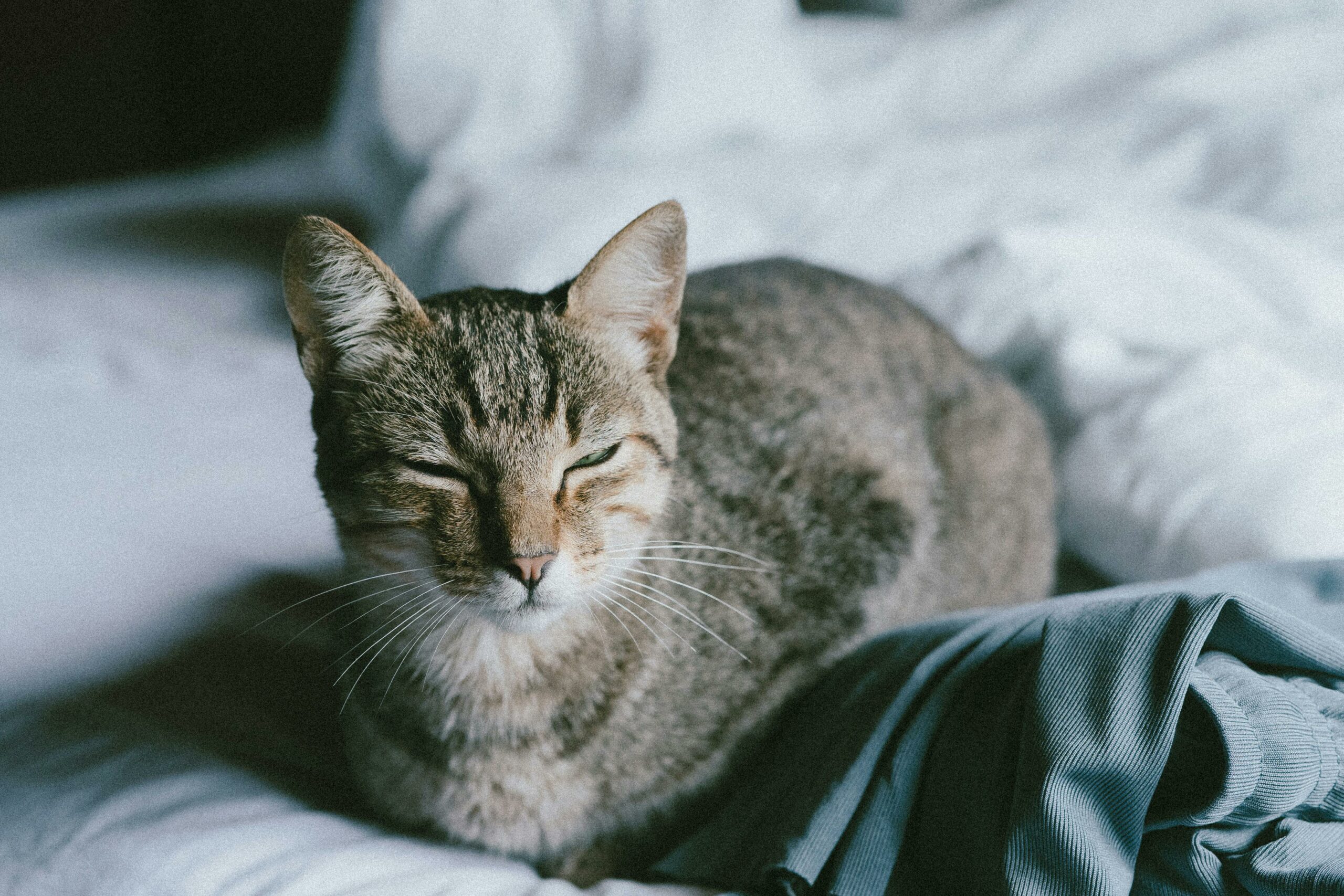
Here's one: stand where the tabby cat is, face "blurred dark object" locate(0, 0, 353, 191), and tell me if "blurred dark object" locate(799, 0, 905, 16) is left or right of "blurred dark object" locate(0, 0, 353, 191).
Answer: right

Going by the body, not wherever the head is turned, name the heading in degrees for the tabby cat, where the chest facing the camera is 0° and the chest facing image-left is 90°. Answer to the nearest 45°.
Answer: approximately 45°

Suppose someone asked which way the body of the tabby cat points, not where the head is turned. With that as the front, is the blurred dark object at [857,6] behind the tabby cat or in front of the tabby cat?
behind

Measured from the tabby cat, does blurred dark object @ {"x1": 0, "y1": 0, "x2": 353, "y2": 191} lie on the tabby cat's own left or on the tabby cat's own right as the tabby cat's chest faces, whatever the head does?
on the tabby cat's own right
